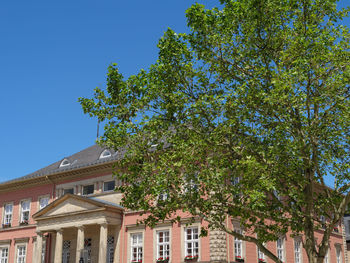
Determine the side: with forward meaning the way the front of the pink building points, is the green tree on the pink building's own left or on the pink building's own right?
on the pink building's own left

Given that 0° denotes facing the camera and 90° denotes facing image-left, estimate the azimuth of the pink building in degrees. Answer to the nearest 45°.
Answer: approximately 45°
